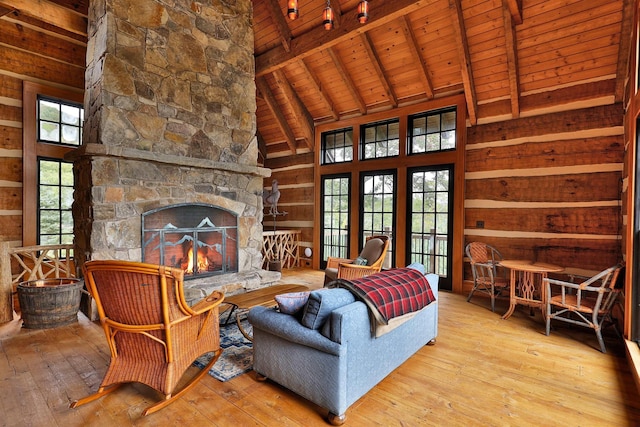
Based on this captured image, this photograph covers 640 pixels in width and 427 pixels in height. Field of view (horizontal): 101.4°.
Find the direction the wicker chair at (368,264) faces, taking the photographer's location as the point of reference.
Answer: facing the viewer and to the left of the viewer

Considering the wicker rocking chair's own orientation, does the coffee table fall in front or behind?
in front

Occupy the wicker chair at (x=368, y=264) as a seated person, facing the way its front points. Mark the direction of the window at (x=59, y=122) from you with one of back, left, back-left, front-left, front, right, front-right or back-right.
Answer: front-right

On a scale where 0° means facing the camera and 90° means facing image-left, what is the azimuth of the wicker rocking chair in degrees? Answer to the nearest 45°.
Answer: approximately 225°

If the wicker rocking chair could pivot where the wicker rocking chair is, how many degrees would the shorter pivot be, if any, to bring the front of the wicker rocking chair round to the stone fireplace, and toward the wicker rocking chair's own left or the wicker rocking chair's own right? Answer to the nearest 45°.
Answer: approximately 45° to the wicker rocking chair's own left

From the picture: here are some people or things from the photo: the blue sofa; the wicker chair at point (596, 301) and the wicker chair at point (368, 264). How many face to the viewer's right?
0

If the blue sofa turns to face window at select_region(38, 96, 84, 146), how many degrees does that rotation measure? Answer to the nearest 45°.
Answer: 0° — it already faces it

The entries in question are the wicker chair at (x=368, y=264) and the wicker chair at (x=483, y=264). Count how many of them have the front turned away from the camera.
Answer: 0

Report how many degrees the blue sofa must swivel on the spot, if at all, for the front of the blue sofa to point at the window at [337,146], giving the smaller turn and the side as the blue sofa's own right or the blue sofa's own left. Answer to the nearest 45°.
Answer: approximately 45° to the blue sofa's own right

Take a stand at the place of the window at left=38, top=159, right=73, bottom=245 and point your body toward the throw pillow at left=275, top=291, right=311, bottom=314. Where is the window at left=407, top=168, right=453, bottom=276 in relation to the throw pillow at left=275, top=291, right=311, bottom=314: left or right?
left

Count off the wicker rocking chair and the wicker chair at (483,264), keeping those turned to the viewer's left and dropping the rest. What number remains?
0

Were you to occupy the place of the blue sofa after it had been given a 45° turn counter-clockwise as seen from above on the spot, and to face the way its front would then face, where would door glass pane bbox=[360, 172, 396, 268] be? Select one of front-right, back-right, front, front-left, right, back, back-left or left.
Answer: right

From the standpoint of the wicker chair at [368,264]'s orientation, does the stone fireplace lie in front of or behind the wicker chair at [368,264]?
in front

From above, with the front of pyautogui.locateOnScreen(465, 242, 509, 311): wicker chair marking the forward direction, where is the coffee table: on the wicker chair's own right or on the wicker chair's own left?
on the wicker chair's own right

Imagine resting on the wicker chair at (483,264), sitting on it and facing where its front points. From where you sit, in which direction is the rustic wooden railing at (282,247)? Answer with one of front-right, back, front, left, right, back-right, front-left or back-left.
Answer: back-right
